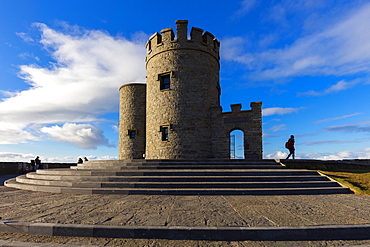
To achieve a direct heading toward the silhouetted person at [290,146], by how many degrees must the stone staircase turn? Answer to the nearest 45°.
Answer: approximately 135° to its left

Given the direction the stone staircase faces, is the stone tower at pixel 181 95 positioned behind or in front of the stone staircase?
behind

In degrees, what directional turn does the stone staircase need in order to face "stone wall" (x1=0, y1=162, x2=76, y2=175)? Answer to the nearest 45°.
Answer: approximately 135° to its right

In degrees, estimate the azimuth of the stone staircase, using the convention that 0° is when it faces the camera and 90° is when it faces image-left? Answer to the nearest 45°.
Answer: approximately 0°

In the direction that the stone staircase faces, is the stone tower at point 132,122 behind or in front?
behind

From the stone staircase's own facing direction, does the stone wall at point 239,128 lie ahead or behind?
behind
